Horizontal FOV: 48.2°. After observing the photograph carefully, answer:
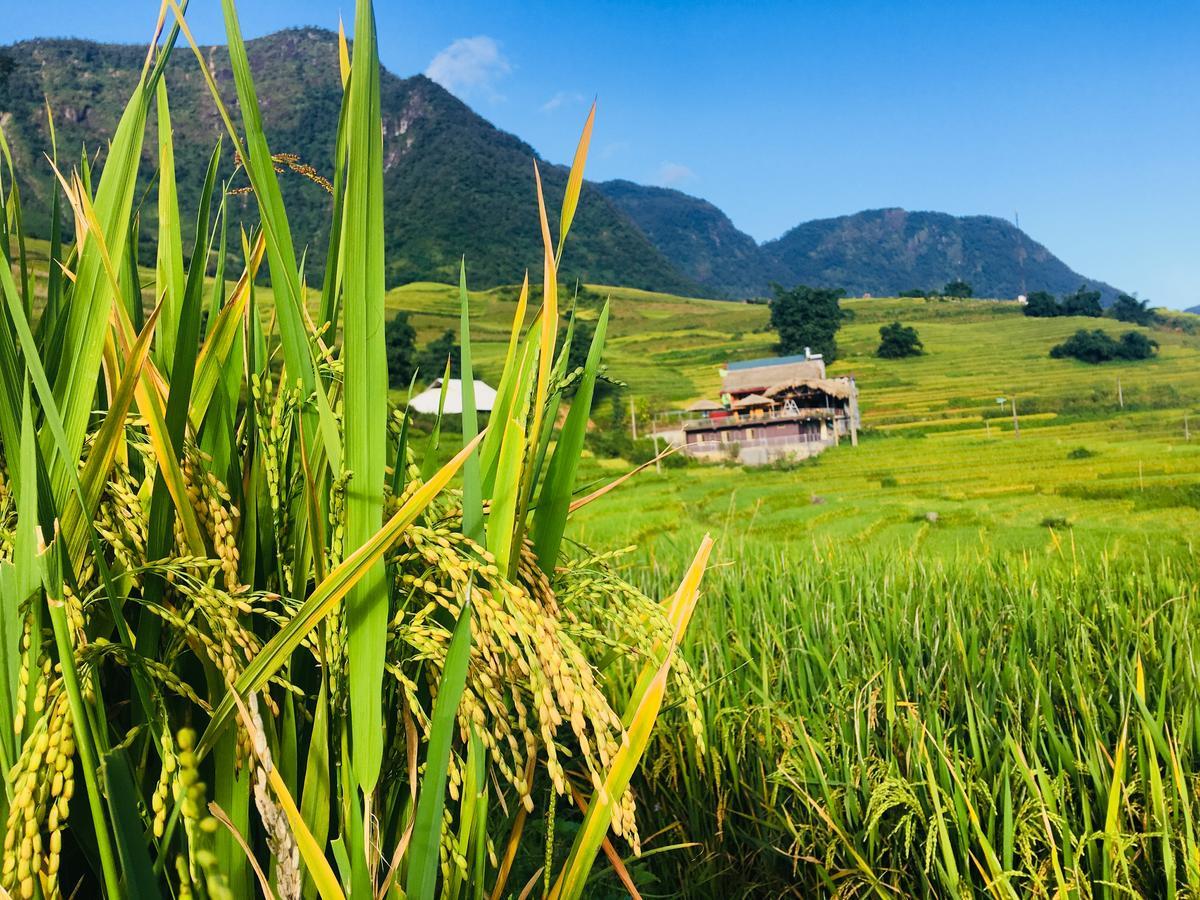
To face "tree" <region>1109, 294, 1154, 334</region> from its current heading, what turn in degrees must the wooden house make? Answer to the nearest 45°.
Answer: approximately 135° to its left

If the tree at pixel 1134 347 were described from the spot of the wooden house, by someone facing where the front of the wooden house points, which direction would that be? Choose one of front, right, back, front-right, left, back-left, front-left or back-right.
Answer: back-left

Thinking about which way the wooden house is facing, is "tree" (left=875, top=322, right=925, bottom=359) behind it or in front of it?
behind

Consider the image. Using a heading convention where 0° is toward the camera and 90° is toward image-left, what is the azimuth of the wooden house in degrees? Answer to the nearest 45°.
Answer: approximately 0°

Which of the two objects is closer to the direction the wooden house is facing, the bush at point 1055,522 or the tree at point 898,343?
the bush

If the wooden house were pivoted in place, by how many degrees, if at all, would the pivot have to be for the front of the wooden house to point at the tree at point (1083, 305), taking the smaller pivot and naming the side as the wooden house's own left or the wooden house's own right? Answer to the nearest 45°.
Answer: approximately 135° to the wooden house's own left

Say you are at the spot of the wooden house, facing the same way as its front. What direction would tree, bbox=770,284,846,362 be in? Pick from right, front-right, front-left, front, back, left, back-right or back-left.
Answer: back
